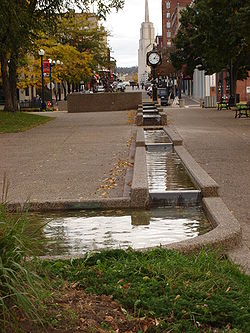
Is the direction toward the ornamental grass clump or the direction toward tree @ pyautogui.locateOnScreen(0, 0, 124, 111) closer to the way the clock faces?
the ornamental grass clump

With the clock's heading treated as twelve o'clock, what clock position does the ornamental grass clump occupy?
The ornamental grass clump is roughly at 12 o'clock from the clock.

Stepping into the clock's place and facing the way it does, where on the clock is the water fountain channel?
The water fountain channel is roughly at 12 o'clock from the clock.

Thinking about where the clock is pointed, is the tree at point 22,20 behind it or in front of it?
in front

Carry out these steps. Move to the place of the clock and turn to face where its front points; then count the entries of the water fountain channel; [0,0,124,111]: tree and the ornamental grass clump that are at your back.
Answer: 0

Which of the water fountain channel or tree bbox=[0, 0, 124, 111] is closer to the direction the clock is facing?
the water fountain channel

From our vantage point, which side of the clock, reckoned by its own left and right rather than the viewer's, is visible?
front
